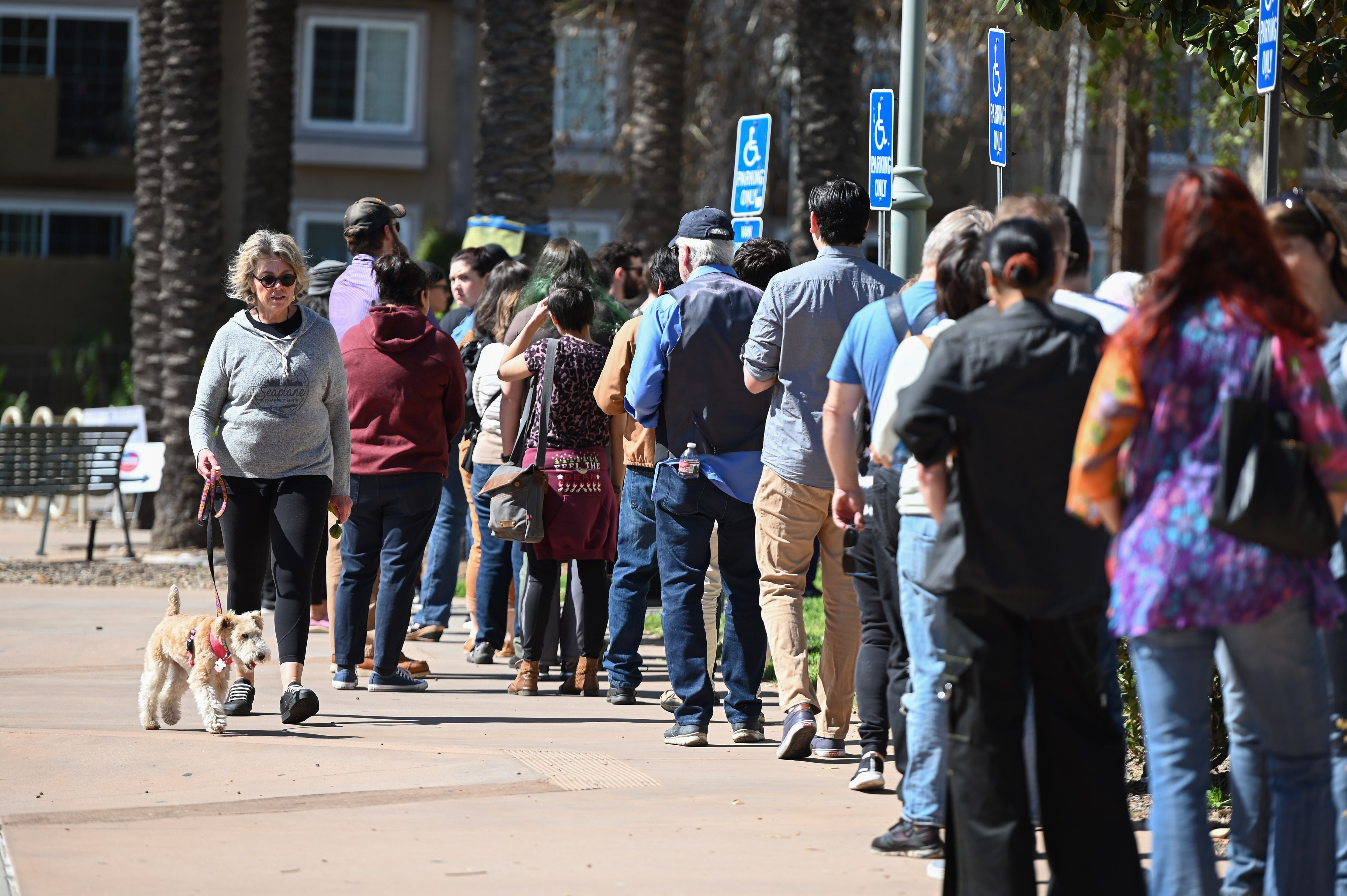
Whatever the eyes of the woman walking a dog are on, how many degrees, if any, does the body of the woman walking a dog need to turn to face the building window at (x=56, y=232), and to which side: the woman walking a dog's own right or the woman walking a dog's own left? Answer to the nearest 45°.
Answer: approximately 180°

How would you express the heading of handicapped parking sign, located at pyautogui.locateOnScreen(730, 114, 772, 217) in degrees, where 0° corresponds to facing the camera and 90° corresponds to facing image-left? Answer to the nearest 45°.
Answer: approximately 45°

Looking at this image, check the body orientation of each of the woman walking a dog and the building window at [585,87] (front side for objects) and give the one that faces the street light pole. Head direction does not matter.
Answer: the building window

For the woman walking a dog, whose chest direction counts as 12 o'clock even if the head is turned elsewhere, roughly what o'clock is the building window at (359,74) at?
The building window is roughly at 6 o'clock from the woman walking a dog.

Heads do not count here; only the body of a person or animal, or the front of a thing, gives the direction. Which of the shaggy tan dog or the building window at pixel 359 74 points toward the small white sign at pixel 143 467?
the building window

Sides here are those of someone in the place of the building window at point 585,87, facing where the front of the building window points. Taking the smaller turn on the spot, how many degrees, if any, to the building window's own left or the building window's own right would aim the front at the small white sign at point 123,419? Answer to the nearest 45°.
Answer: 0° — it already faces it

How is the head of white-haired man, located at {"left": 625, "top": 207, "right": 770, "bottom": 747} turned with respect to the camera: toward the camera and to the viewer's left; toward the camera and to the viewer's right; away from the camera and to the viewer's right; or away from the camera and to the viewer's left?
away from the camera and to the viewer's left

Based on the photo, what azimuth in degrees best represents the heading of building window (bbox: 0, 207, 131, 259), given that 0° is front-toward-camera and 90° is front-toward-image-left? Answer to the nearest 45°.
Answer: approximately 0°
